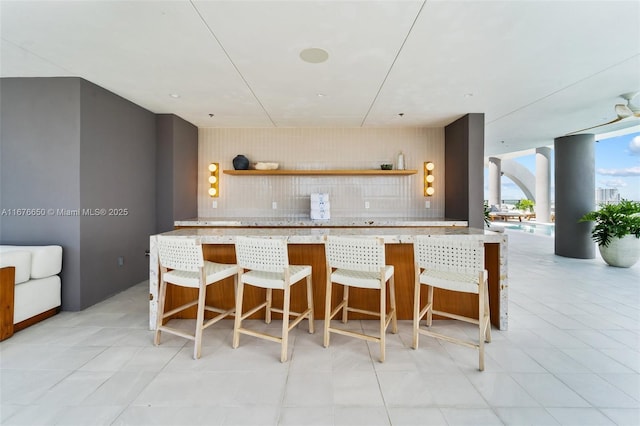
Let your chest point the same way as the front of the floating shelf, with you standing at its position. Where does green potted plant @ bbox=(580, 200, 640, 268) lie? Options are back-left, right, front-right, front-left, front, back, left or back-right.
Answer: left

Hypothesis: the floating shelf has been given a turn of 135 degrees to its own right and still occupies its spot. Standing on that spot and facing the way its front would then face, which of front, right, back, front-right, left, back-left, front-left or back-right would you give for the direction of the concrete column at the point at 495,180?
right

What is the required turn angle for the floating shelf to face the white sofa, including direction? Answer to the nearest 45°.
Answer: approximately 45° to its right

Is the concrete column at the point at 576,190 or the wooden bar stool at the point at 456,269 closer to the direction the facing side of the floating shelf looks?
the wooden bar stool

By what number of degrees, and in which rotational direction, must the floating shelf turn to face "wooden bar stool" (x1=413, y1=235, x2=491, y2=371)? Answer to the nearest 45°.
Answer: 0° — it already faces it

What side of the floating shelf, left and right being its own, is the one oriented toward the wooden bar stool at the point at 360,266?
front

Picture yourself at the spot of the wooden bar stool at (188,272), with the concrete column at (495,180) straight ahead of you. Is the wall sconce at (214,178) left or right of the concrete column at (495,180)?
left

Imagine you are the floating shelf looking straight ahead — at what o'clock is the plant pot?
The plant pot is roughly at 9 o'clock from the floating shelf.

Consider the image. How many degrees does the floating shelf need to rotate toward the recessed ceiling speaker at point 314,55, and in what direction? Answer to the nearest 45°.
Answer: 0° — it already faces it

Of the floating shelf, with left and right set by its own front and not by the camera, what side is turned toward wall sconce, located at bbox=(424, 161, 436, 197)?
left

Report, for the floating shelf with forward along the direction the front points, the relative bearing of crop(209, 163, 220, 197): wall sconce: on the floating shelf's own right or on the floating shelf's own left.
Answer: on the floating shelf's own right

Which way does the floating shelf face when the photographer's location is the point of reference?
facing the viewer

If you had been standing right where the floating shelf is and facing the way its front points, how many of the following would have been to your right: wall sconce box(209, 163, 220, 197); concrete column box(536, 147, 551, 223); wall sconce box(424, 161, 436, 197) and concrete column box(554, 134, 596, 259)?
1

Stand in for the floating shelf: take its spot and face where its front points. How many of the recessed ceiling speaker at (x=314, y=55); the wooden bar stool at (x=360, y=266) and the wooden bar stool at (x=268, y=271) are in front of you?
3

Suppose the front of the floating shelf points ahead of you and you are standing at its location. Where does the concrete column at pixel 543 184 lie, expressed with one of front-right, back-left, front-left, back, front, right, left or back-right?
back-left
